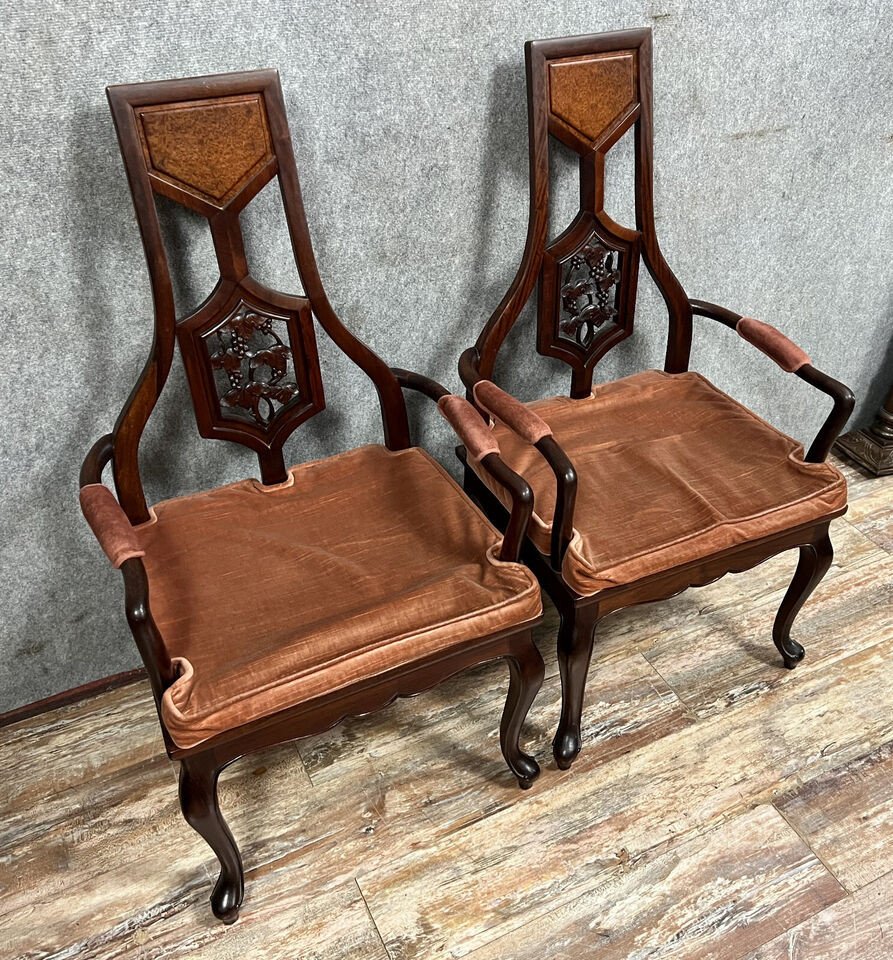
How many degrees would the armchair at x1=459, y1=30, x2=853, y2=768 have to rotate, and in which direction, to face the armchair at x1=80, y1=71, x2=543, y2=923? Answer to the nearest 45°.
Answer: approximately 90° to its right

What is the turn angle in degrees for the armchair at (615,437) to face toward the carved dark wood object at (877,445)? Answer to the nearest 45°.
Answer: approximately 90° to its left
